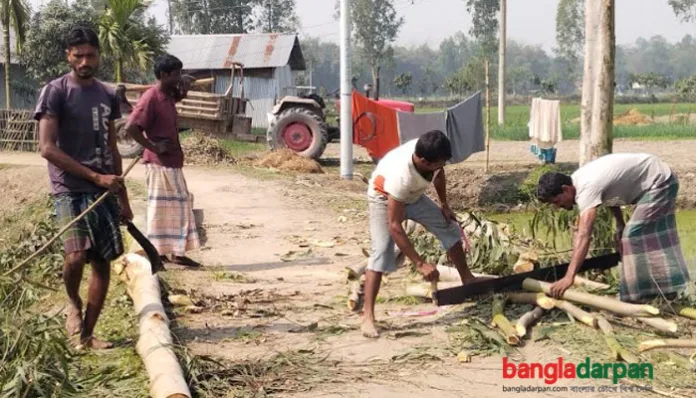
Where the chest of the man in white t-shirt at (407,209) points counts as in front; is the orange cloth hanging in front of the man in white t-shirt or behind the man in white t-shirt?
behind

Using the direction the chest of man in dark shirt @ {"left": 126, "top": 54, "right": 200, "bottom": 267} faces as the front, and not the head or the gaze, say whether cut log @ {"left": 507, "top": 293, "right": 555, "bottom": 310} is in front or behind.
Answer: in front

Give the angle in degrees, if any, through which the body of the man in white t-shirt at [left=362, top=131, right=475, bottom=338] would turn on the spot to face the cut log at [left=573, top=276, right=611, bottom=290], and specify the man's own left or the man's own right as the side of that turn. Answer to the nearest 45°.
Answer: approximately 90° to the man's own left

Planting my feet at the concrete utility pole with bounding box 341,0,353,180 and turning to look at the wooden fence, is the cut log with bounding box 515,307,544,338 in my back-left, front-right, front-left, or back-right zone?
back-left

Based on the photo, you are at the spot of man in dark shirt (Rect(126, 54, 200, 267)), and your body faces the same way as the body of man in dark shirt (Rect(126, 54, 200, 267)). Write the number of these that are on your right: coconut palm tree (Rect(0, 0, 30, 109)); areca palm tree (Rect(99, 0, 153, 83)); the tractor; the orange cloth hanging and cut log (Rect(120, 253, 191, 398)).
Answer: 1

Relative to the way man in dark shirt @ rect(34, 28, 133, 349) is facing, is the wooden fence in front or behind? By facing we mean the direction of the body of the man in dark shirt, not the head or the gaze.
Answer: behind

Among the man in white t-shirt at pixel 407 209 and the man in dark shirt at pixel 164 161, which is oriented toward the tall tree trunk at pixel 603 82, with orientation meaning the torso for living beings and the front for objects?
the man in dark shirt

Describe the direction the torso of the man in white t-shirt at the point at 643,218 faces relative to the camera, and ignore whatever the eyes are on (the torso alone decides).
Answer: to the viewer's left

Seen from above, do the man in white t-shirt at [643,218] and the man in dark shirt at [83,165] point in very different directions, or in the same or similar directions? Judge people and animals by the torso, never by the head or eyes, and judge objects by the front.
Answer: very different directions

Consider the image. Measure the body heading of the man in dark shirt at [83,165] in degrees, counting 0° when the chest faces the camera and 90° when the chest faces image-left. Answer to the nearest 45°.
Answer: approximately 315°

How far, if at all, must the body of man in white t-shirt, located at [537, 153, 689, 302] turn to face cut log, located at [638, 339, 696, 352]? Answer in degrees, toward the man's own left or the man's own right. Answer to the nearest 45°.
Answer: approximately 90° to the man's own left

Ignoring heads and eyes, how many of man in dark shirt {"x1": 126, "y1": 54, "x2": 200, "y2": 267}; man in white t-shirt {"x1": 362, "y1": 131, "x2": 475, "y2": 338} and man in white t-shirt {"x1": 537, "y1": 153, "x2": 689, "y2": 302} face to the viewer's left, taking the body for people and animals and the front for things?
1

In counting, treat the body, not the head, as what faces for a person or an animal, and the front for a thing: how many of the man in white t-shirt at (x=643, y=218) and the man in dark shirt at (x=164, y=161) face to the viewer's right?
1

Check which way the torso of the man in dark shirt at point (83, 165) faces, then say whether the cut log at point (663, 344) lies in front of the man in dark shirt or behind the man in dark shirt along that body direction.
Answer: in front

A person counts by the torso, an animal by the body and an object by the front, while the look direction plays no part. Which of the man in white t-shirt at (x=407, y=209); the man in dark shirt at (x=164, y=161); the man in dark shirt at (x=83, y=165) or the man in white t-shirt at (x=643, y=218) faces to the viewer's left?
the man in white t-shirt at (x=643, y=218)

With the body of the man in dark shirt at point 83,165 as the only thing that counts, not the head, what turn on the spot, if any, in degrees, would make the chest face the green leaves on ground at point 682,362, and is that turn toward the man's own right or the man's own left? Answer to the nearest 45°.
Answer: approximately 45° to the man's own left

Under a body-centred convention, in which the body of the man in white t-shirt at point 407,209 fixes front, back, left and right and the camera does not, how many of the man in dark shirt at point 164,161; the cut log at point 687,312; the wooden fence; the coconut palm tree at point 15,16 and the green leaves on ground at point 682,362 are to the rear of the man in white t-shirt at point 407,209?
3

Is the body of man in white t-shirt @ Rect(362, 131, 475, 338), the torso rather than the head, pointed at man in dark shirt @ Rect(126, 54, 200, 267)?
no

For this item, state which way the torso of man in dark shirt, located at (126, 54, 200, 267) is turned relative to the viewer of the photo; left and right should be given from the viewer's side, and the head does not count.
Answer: facing to the right of the viewer
